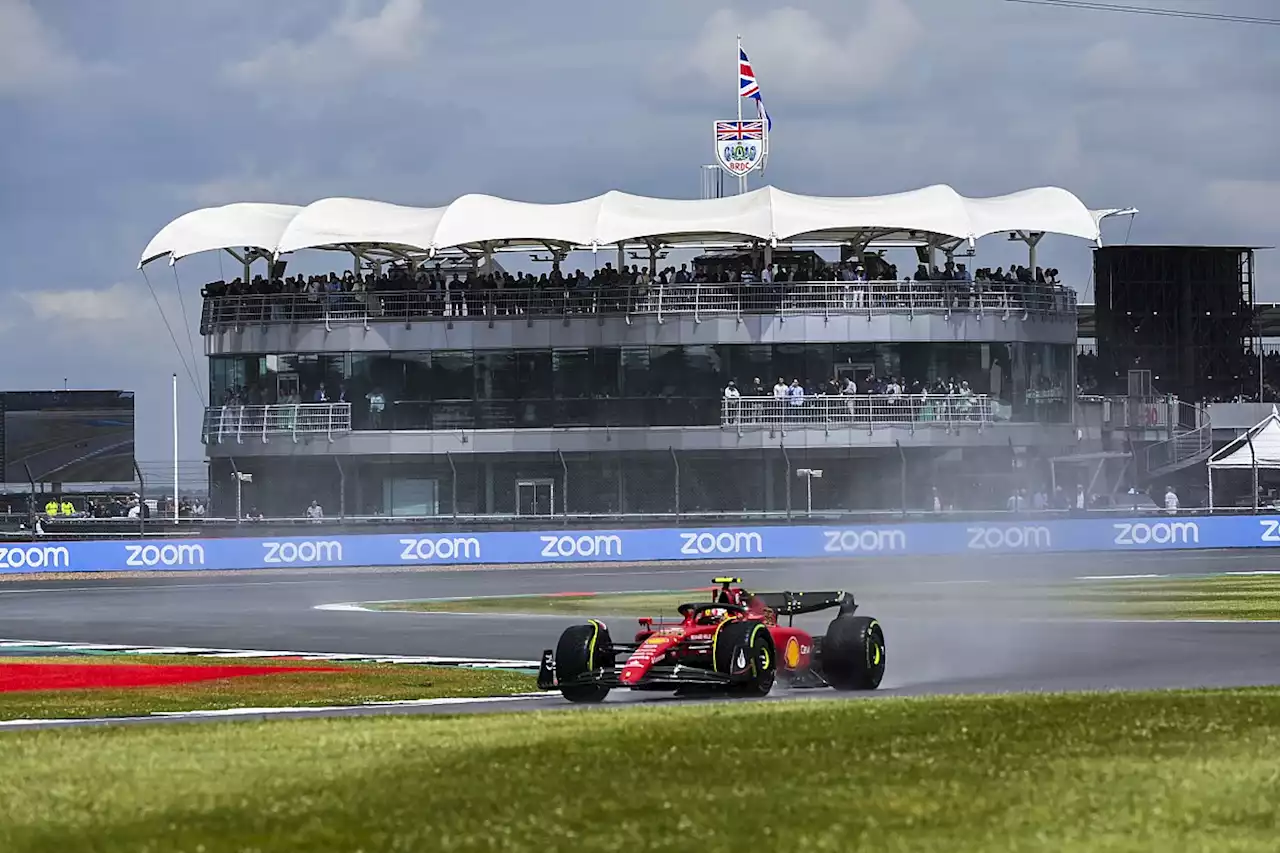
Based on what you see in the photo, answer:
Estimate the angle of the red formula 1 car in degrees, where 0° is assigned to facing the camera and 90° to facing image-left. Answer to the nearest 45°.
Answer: approximately 45°
